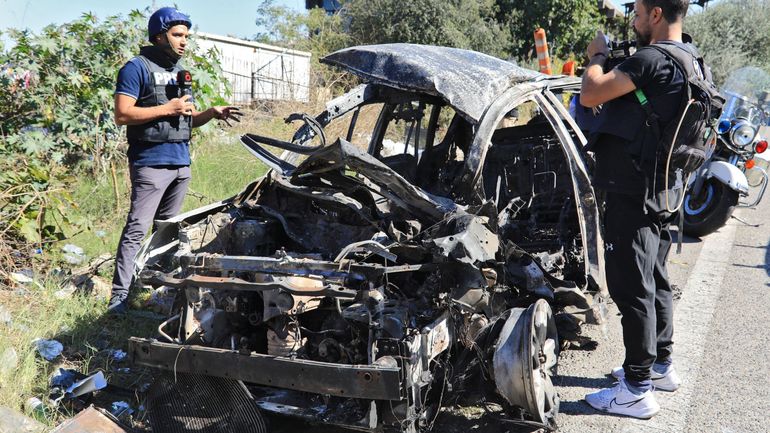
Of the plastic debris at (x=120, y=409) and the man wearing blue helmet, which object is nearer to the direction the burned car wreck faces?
the plastic debris

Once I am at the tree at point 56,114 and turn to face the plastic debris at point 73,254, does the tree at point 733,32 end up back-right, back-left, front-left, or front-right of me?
back-left

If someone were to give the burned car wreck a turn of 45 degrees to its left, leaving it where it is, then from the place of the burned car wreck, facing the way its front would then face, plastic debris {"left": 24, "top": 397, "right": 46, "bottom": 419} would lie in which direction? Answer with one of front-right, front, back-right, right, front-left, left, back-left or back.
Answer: right

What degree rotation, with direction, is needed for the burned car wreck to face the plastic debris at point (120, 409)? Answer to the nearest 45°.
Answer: approximately 45° to its right

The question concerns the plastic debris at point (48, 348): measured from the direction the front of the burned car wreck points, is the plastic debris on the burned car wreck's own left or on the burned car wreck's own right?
on the burned car wreck's own right

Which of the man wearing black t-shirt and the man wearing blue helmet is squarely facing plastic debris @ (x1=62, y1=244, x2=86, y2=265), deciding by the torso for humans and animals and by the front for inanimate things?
the man wearing black t-shirt

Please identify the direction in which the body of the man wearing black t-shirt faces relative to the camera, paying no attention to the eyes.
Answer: to the viewer's left

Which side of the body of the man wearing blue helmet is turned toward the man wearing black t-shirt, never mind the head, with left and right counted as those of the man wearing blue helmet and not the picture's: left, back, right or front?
front

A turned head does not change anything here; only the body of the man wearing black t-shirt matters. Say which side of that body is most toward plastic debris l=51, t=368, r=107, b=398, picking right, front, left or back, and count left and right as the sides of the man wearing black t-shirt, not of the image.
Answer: front

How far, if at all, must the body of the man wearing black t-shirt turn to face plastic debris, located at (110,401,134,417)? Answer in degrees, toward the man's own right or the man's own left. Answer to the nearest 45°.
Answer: approximately 45° to the man's own left

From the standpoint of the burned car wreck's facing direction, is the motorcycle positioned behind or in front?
behind

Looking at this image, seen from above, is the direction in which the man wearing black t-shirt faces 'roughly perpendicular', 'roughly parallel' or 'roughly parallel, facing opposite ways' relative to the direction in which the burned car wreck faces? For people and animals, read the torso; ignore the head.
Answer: roughly perpendicular

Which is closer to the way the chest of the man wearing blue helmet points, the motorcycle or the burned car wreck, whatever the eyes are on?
the burned car wreck

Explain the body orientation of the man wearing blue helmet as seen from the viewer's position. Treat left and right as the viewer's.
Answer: facing the viewer and to the right of the viewer

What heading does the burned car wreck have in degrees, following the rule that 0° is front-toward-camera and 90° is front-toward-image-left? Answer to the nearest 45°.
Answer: approximately 45°

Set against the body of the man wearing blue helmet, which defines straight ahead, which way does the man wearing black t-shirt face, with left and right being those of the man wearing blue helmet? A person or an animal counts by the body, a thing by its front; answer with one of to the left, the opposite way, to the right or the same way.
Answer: the opposite way

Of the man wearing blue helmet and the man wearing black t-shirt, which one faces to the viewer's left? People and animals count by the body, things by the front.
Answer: the man wearing black t-shirt
